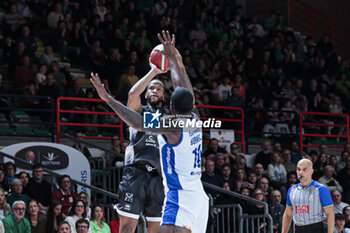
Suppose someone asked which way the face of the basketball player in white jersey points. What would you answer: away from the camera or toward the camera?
away from the camera

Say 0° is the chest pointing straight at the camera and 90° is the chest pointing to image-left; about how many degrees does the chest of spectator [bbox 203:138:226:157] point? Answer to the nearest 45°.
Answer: approximately 0°

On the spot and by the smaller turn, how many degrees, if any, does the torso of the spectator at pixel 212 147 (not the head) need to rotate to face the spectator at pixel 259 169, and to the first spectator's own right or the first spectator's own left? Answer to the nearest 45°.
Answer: approximately 90° to the first spectator's own left

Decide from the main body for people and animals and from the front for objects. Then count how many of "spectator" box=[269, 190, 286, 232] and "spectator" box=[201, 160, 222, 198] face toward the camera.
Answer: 2

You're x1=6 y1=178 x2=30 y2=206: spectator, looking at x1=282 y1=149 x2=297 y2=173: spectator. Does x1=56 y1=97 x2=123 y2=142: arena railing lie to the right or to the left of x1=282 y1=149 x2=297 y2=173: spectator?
left

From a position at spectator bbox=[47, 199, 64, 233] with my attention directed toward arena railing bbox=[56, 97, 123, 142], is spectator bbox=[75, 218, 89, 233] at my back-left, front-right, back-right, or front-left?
back-right
